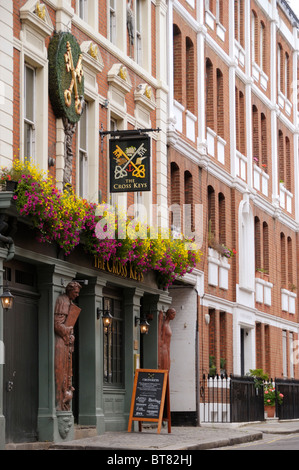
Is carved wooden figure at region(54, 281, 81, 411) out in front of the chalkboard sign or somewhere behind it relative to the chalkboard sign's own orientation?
in front

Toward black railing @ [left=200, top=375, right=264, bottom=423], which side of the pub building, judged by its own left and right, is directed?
left

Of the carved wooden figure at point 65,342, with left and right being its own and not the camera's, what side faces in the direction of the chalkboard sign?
left

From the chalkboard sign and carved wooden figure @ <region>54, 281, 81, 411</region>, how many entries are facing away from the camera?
0

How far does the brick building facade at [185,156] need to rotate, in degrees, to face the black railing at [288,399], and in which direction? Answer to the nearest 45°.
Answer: approximately 90° to its left

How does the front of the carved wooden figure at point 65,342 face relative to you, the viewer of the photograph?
facing the viewer and to the right of the viewer

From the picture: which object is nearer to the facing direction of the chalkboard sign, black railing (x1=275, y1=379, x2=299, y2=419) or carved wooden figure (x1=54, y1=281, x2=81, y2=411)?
the carved wooden figure

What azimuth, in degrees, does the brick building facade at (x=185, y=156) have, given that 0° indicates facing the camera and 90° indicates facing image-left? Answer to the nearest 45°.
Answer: approximately 315°

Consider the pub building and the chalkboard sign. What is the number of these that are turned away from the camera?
0
